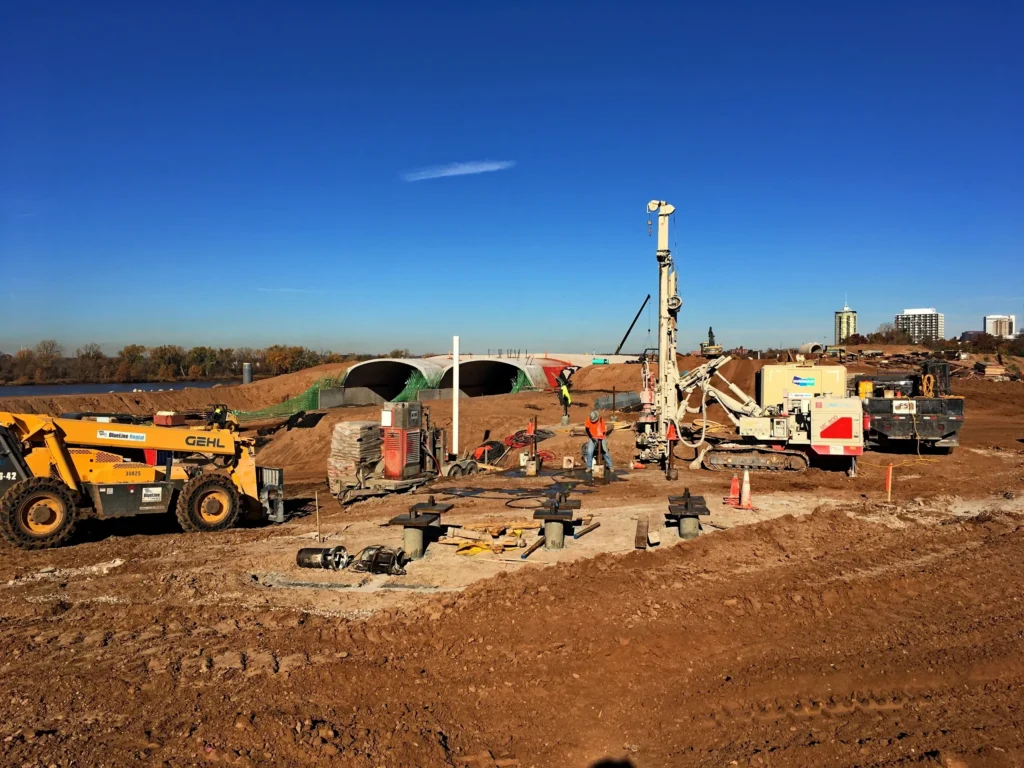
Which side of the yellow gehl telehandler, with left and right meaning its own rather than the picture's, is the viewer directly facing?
right

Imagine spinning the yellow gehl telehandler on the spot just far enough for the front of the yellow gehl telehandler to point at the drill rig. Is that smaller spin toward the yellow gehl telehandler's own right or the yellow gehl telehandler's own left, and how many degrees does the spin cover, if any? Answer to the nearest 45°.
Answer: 0° — it already faces it

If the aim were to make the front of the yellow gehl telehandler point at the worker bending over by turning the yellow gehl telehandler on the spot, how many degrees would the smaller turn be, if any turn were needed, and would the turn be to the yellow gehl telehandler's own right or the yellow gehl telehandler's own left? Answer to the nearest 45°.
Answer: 0° — it already faces them

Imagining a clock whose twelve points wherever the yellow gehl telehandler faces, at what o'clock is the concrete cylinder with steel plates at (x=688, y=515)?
The concrete cylinder with steel plates is roughly at 1 o'clock from the yellow gehl telehandler.

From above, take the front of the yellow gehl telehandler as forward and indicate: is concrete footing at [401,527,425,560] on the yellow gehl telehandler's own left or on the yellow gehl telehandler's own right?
on the yellow gehl telehandler's own right

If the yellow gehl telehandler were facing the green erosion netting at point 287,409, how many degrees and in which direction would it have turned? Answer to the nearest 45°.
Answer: approximately 90° to its left

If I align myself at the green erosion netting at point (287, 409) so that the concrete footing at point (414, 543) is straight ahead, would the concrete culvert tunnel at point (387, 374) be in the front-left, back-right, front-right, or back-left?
back-left
